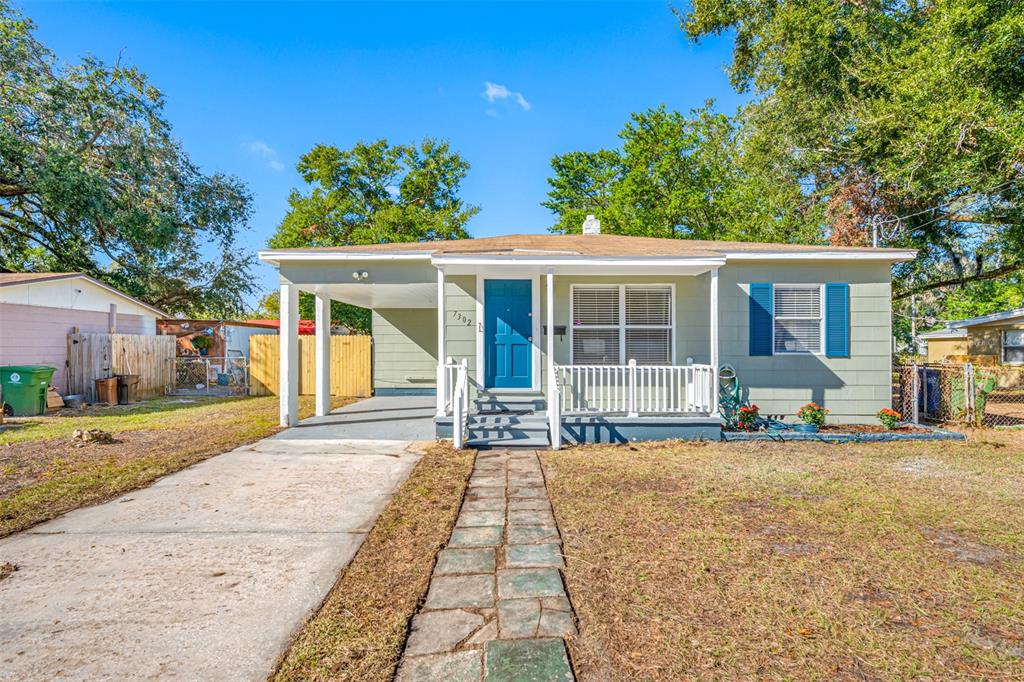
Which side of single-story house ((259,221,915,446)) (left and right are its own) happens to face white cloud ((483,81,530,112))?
back

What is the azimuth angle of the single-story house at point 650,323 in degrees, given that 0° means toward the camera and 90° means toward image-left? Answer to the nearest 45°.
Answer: approximately 0°

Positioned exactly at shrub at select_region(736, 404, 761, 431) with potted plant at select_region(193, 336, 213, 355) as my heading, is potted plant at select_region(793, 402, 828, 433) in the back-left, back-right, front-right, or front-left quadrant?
back-right

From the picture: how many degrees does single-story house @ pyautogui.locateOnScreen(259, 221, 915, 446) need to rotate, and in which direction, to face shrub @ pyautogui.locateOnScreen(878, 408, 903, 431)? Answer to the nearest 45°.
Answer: approximately 90° to its left

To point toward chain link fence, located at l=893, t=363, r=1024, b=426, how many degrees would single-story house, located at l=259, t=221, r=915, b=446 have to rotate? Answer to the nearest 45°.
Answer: approximately 90° to its left

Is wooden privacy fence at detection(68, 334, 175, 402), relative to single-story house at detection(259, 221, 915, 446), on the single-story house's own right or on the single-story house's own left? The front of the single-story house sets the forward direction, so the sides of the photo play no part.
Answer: on the single-story house's own right

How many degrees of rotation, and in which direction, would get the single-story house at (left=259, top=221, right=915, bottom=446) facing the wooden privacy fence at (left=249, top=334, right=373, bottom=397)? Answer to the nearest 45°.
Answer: approximately 135° to its right

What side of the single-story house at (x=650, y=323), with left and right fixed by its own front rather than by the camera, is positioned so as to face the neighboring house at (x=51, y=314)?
right

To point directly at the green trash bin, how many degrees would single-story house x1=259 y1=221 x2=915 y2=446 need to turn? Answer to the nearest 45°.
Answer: approximately 90° to its right
